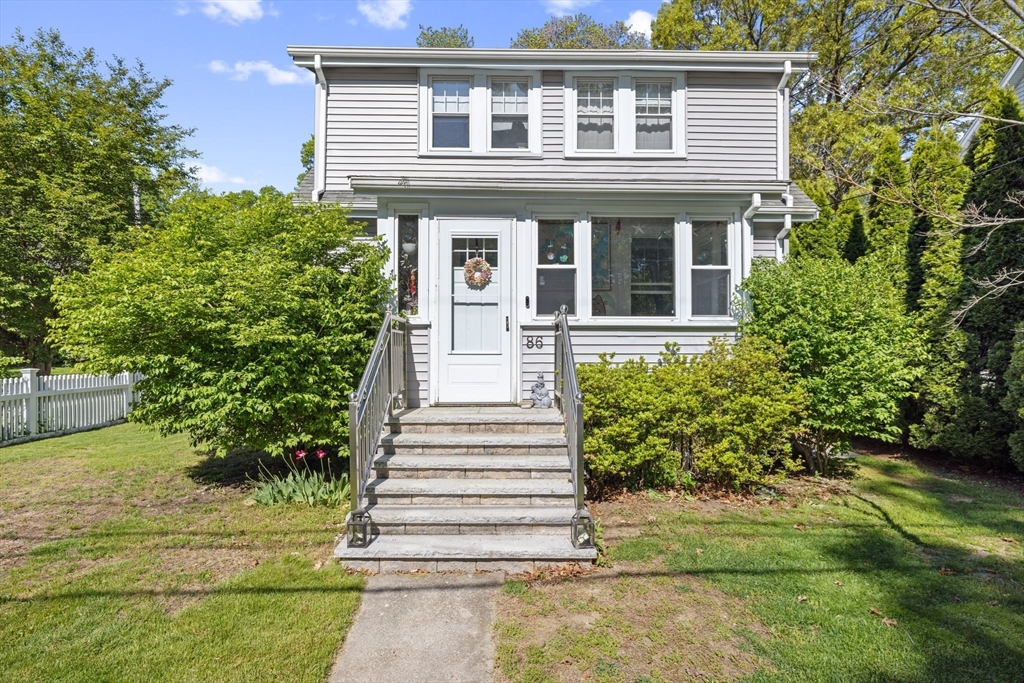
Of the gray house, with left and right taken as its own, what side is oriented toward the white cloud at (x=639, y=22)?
back

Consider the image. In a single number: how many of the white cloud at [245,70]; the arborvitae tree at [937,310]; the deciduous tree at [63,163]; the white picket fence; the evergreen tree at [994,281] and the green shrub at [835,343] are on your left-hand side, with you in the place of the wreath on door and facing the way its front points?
3

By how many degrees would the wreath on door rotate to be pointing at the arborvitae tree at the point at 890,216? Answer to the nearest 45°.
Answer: approximately 90° to its left

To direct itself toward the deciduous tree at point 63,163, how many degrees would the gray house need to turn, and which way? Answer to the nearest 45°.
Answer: approximately 135° to its right

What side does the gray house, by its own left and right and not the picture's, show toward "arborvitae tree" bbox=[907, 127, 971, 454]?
left

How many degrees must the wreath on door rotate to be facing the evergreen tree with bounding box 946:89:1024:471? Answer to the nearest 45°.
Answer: approximately 90° to its left

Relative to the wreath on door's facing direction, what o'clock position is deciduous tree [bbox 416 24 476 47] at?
The deciduous tree is roughly at 6 o'clock from the wreath on door.

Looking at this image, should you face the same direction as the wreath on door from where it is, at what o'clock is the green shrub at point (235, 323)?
The green shrub is roughly at 2 o'clock from the wreath on door.

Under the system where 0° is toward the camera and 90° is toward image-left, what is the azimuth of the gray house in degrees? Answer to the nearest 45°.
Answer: approximately 0°

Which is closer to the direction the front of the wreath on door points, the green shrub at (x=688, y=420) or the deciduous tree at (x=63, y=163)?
the green shrub

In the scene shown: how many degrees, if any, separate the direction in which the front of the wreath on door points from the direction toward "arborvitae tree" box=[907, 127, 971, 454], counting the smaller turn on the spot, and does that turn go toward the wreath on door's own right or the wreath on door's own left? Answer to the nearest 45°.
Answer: approximately 90° to the wreath on door's own left

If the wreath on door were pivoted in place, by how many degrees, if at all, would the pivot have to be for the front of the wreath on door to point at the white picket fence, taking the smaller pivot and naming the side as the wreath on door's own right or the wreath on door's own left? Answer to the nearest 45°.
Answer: approximately 135° to the wreath on door's own right

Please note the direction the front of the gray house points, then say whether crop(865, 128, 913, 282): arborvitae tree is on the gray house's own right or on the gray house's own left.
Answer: on the gray house's own left

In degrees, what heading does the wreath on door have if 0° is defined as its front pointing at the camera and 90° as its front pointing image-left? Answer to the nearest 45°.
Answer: approximately 0°
